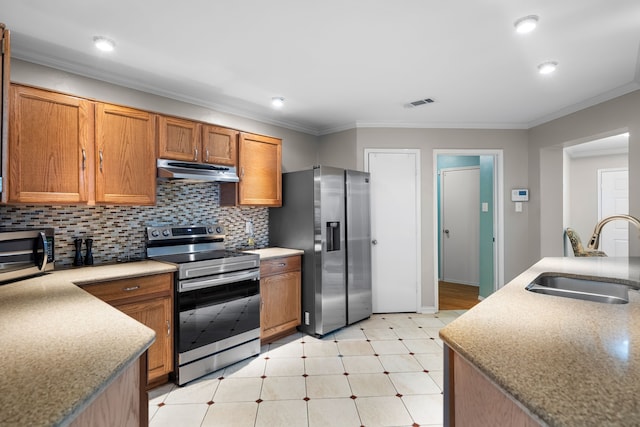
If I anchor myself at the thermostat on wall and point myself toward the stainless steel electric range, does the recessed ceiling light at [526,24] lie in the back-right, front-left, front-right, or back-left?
front-left

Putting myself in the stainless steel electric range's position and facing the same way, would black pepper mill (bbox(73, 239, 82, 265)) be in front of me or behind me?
behind

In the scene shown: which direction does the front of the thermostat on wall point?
toward the camera

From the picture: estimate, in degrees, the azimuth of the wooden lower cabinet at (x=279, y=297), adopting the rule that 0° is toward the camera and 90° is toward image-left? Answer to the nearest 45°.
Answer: approximately 315°

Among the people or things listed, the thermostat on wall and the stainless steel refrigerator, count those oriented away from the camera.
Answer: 0

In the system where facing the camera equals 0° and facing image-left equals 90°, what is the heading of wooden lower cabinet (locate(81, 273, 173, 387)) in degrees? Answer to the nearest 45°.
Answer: approximately 315°

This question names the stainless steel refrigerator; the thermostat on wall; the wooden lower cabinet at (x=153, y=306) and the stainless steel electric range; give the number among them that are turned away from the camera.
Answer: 0

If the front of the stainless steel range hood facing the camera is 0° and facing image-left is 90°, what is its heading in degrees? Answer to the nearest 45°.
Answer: approximately 315°

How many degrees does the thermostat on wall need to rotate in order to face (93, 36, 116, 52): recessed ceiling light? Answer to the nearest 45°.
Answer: approximately 45° to its right

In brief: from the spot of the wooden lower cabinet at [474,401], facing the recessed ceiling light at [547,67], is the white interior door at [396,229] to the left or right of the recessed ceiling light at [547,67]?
left

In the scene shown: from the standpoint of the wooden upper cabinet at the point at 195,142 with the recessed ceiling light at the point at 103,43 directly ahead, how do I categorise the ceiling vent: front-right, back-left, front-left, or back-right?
back-left

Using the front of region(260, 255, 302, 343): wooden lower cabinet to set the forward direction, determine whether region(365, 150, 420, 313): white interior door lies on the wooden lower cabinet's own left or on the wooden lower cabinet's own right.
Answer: on the wooden lower cabinet's own left

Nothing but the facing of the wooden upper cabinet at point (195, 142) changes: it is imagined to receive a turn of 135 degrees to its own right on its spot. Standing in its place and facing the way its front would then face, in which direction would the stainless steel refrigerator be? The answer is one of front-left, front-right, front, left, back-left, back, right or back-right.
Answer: back

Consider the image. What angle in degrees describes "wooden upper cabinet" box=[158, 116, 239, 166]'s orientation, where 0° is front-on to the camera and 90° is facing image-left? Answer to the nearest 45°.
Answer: approximately 315°
